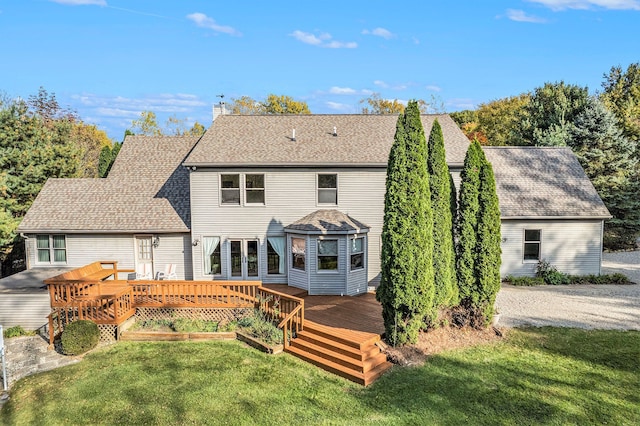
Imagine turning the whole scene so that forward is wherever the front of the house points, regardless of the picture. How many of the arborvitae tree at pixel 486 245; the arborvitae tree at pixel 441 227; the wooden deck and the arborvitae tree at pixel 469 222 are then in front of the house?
0

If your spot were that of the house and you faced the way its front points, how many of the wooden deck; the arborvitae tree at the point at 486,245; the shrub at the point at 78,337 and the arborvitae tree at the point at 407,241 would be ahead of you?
0

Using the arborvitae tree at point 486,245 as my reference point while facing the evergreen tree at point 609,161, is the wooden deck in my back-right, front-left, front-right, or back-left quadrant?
back-left

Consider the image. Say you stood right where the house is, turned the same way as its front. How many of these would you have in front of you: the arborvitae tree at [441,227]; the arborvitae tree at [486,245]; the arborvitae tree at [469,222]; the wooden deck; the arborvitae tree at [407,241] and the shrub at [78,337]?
0

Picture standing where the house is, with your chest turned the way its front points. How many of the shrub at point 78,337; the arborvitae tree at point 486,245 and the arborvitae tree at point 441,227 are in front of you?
0

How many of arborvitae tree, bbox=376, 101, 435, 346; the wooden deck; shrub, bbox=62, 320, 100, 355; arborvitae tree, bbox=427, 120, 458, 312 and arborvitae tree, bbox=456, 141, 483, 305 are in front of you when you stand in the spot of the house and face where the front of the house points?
0

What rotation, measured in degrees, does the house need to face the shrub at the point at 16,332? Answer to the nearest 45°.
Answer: approximately 45° to its right

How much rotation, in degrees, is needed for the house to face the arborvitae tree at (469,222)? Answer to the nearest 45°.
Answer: approximately 135° to its right

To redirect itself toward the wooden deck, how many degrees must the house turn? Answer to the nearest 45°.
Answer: approximately 135° to its right

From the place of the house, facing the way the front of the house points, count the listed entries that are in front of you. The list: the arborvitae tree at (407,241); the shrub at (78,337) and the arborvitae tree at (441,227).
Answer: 0

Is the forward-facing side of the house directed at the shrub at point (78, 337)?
no

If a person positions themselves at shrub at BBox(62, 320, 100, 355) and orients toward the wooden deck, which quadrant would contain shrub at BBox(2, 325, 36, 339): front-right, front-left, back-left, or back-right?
back-left

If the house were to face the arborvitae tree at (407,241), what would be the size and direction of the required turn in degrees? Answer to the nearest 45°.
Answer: approximately 135° to its right

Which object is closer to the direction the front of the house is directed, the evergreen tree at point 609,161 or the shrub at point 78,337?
the evergreen tree

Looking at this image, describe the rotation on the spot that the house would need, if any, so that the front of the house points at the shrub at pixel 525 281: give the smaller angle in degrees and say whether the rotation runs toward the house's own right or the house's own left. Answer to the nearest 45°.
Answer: approximately 90° to the house's own right

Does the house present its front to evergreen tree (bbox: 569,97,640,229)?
no

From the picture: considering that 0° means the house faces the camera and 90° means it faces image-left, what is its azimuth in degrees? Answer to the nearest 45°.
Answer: approximately 180°
